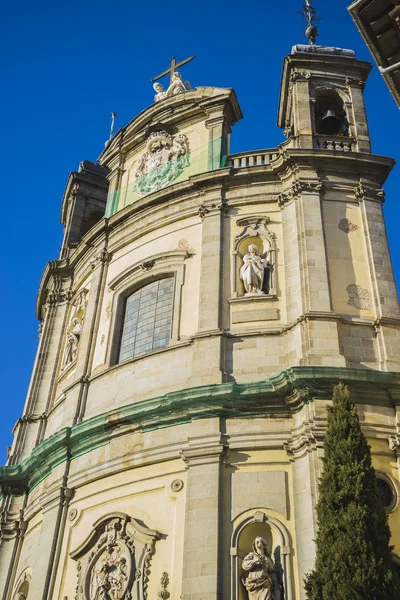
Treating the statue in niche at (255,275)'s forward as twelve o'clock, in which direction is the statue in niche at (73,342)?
the statue in niche at (73,342) is roughly at 4 o'clock from the statue in niche at (255,275).

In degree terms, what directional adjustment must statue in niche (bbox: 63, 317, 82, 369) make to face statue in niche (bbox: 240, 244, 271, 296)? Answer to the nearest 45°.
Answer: approximately 90° to its left

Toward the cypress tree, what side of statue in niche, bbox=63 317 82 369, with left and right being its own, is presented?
left

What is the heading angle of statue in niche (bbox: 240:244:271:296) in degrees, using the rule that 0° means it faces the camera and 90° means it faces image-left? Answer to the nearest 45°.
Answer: approximately 0°

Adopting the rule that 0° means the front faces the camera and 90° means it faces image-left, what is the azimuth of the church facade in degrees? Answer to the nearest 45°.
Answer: approximately 45°

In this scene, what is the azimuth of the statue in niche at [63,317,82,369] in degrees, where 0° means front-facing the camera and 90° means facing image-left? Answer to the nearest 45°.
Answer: approximately 45°
